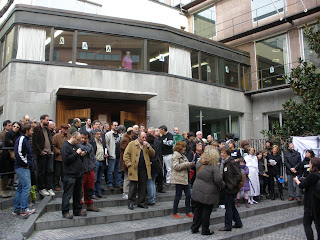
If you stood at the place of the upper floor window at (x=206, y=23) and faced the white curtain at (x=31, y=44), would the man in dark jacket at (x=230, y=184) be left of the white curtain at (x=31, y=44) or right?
left

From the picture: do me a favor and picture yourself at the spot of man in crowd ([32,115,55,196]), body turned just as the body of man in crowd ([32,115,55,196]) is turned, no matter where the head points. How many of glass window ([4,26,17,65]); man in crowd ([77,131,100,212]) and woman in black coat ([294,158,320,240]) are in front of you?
2

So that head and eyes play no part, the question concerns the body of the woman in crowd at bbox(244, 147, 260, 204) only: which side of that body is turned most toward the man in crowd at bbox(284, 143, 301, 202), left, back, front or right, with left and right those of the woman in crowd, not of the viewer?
left
